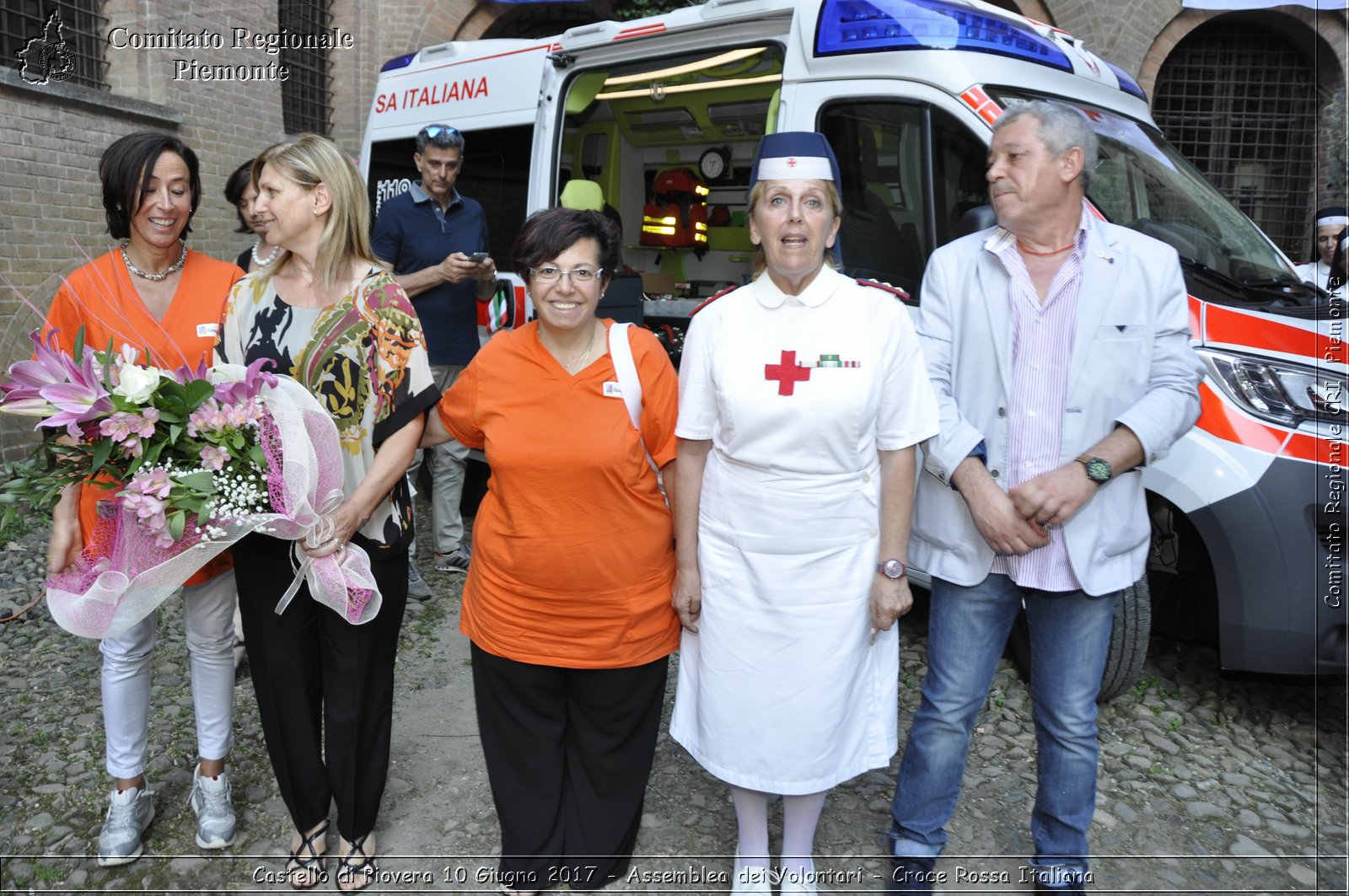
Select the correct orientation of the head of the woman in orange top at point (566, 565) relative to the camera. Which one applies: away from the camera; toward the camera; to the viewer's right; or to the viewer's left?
toward the camera

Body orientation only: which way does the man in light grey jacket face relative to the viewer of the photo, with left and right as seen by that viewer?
facing the viewer

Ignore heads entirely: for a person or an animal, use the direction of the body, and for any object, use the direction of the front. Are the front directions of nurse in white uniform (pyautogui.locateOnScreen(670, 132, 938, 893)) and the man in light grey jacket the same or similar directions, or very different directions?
same or similar directions

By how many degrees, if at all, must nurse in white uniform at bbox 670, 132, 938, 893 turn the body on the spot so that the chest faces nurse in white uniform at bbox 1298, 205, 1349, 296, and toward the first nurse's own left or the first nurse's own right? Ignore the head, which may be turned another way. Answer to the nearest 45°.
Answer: approximately 135° to the first nurse's own left

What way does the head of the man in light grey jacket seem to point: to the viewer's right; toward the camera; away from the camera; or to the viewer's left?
to the viewer's left

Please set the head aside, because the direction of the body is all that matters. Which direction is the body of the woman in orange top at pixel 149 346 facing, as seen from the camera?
toward the camera

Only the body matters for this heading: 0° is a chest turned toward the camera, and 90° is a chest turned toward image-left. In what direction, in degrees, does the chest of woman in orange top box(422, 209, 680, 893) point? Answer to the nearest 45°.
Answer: approximately 0°

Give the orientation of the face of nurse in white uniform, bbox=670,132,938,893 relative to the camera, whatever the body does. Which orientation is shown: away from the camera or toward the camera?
toward the camera

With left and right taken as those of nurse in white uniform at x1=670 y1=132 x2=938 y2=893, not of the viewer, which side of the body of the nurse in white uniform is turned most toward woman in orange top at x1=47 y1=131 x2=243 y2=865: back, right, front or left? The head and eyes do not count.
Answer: right

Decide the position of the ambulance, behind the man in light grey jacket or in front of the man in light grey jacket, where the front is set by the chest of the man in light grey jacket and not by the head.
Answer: behind

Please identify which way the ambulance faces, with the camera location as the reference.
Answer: facing the viewer and to the right of the viewer

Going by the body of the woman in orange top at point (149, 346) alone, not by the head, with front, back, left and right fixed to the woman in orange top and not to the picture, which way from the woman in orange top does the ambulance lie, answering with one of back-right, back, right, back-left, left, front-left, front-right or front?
left

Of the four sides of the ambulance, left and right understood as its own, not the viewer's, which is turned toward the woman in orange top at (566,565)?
right

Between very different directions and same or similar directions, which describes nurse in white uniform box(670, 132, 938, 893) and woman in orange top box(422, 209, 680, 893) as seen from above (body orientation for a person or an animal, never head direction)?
same or similar directions

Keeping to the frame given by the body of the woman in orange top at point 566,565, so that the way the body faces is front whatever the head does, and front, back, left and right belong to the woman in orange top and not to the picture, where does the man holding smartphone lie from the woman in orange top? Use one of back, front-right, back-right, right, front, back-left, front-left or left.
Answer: back

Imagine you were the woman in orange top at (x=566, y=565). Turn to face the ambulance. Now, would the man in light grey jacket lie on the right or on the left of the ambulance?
right
